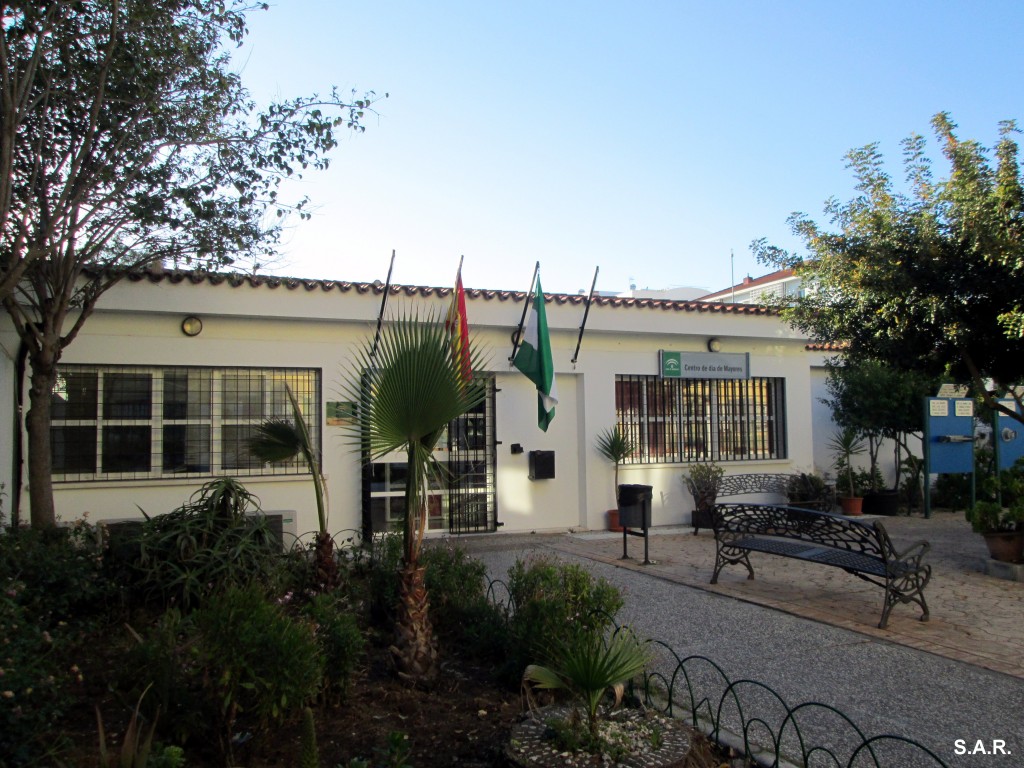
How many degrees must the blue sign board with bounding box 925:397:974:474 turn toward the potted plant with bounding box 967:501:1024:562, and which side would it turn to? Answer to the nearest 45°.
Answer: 0° — it already faces it

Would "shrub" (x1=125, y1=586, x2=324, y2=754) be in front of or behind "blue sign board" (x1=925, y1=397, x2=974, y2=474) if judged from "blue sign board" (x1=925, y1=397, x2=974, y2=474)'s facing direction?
in front

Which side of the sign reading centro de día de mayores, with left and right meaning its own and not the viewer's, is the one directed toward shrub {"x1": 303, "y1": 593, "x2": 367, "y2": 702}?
front

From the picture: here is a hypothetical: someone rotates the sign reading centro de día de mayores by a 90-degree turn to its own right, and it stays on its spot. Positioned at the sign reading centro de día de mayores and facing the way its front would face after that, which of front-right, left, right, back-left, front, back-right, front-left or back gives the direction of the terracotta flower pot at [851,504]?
back-right

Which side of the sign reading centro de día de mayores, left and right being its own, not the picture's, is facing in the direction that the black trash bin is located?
front

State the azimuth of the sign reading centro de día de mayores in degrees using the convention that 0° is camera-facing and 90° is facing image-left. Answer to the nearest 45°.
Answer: approximately 0°

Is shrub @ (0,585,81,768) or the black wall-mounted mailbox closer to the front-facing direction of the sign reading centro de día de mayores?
the shrub
